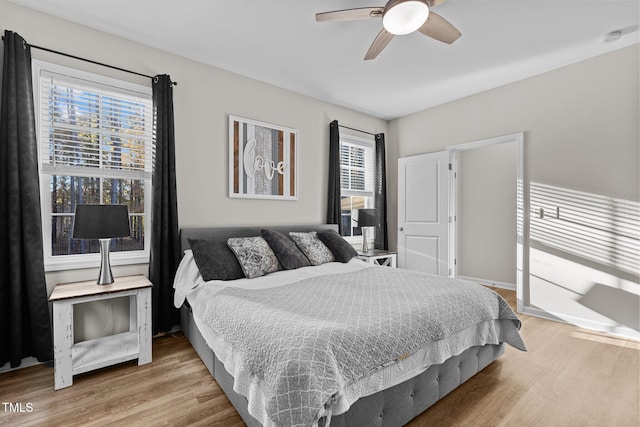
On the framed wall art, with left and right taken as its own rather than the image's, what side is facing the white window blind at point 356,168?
left

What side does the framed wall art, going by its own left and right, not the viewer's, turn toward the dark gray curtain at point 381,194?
left

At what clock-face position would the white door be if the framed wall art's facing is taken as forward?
The white door is roughly at 10 o'clock from the framed wall art.

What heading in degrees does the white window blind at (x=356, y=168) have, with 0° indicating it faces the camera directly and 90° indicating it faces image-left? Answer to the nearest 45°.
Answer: approximately 315°

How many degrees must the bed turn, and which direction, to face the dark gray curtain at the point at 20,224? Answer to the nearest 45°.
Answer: approximately 135° to its right

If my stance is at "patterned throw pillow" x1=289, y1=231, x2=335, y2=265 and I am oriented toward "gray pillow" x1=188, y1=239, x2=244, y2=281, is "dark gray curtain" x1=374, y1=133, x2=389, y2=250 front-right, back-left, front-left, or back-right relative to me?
back-right

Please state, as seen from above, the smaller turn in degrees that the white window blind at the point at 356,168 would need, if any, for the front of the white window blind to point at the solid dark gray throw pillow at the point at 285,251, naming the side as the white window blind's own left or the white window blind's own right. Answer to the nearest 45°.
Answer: approximately 45° to the white window blind's own right

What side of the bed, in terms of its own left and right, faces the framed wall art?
back

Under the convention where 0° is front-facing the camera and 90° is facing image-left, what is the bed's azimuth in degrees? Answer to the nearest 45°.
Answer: approximately 315°
